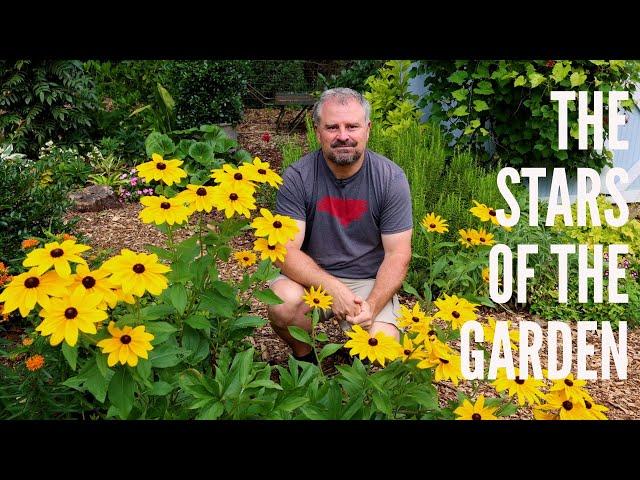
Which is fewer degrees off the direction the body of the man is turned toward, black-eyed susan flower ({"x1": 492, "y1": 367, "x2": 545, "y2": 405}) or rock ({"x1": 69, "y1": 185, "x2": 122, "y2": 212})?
the black-eyed susan flower

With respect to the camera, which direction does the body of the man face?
toward the camera

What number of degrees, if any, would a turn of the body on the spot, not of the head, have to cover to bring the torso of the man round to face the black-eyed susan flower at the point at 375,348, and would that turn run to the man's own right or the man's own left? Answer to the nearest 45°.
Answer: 0° — they already face it

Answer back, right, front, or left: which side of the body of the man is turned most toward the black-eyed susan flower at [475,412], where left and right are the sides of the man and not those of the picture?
front

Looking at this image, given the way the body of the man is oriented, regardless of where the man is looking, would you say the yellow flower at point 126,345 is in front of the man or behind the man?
in front

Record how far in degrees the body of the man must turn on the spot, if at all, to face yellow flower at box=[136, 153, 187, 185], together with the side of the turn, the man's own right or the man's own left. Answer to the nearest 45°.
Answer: approximately 45° to the man's own right

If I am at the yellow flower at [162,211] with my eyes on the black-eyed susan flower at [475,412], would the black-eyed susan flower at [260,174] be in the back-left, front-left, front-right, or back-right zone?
front-left

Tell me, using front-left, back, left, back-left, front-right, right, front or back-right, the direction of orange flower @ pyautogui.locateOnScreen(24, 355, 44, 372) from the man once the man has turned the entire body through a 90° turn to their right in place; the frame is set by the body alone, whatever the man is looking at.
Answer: front-left

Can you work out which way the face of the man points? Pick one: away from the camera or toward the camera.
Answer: toward the camera

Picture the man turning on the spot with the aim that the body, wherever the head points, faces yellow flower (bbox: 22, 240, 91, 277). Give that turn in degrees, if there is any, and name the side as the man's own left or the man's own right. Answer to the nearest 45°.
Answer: approximately 45° to the man's own right

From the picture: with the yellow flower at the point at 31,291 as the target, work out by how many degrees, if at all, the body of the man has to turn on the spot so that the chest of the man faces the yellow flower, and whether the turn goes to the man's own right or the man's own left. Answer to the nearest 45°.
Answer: approximately 45° to the man's own right

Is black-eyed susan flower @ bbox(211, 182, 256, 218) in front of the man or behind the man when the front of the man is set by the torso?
in front
